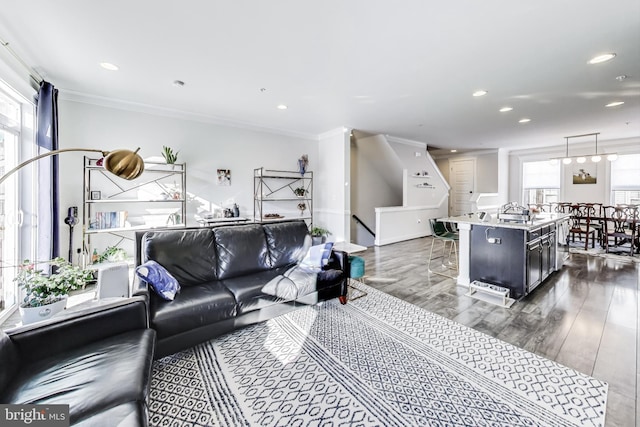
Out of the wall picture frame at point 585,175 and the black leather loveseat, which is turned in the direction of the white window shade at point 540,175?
the black leather loveseat

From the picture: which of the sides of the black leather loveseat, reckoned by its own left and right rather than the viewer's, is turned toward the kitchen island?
front

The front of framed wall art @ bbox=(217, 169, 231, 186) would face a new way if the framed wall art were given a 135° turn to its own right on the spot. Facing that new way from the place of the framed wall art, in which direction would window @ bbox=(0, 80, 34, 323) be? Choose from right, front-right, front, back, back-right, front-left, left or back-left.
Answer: left

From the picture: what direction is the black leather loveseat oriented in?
to the viewer's right

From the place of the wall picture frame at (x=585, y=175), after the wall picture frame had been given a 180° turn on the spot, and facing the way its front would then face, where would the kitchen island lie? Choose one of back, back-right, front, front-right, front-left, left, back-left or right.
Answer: back

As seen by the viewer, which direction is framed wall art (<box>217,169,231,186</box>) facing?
toward the camera

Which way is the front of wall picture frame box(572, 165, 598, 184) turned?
toward the camera

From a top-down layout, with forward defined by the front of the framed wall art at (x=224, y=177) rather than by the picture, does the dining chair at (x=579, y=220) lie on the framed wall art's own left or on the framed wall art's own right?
on the framed wall art's own left

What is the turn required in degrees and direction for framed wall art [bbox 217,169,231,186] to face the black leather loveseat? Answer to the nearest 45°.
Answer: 0° — it already faces it

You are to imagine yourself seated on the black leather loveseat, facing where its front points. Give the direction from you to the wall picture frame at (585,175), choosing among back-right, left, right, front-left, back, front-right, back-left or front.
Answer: front

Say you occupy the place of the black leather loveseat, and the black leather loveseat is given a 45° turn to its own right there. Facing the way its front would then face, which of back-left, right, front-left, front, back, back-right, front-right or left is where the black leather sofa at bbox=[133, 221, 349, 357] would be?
left

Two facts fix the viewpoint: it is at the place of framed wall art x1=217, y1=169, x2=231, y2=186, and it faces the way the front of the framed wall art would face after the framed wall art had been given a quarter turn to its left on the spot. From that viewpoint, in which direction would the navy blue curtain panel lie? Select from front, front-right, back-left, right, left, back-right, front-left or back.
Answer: back-right

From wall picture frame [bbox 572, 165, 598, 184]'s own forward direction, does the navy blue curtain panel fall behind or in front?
in front

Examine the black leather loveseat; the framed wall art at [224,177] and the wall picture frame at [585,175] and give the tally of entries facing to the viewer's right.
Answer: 1

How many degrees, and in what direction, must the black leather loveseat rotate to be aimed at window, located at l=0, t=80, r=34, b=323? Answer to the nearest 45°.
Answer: approximately 90° to its left

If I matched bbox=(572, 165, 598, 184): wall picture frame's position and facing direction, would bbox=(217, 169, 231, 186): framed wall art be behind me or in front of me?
in front

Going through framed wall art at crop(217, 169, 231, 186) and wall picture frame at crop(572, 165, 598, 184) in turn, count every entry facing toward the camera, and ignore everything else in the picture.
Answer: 2

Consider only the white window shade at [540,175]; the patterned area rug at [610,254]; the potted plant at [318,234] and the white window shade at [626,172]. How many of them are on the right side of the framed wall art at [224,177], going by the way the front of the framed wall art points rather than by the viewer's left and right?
0
